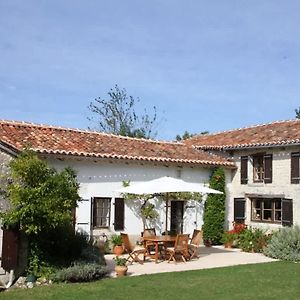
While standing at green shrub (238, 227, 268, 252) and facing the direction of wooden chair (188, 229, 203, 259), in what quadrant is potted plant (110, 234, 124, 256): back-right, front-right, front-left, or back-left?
front-right

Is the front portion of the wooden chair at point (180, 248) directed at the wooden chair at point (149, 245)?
yes

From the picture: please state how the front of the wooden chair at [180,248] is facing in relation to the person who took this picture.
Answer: facing away from the viewer and to the left of the viewer

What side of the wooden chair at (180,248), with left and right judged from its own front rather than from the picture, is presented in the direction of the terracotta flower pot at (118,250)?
front

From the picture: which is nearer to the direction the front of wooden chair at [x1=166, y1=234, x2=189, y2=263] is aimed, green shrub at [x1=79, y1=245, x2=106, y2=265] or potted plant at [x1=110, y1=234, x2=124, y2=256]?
the potted plant

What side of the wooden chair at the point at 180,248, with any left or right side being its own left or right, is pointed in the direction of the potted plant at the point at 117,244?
front

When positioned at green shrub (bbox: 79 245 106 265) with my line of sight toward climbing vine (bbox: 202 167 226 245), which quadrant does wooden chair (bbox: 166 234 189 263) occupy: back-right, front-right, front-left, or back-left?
front-right

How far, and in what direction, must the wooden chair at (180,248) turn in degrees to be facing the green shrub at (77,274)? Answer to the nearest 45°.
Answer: approximately 90° to its left

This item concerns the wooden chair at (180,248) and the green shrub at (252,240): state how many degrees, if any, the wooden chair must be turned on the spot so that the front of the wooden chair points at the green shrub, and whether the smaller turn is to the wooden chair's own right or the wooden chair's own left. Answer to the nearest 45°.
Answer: approximately 90° to the wooden chair's own right
